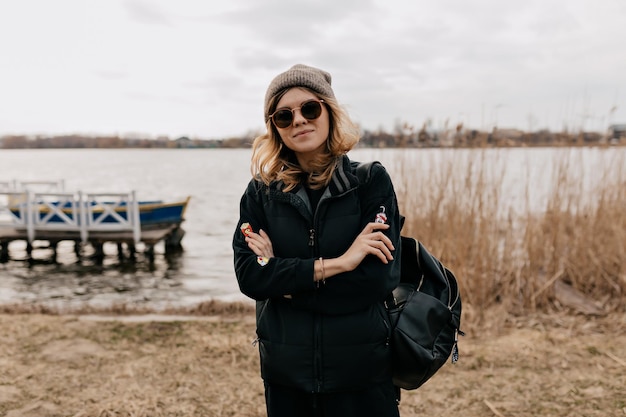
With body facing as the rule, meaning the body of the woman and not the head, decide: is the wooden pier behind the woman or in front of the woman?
behind

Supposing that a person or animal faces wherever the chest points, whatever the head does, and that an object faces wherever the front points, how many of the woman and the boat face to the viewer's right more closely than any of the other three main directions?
1

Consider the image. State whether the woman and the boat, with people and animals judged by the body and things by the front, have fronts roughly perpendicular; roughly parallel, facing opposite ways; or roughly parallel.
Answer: roughly perpendicular

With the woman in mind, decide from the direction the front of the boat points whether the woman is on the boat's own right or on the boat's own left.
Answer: on the boat's own right

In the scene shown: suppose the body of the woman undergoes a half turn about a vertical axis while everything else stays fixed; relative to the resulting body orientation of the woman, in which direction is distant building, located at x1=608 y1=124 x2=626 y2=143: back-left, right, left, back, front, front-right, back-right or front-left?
front-right

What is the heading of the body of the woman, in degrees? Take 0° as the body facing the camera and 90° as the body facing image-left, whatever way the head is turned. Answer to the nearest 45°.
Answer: approximately 0°

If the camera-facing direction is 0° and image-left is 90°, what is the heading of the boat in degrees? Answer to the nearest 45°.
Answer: approximately 270°
